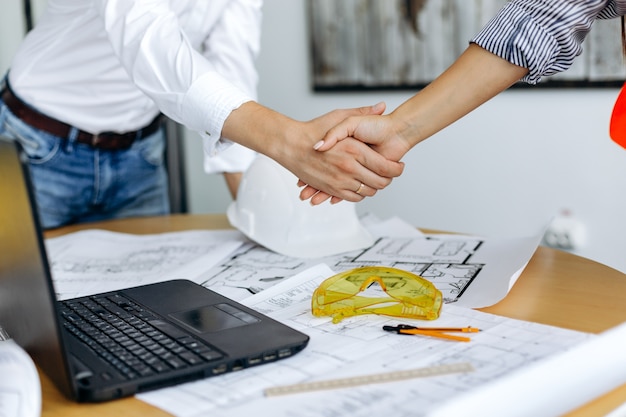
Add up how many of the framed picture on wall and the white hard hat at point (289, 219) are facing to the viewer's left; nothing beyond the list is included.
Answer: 0

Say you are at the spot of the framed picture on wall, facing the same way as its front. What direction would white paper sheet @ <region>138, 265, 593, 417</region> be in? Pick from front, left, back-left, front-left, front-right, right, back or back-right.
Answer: front

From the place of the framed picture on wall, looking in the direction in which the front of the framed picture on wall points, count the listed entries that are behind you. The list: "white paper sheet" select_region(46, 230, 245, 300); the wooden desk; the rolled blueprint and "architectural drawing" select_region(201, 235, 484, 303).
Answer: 0

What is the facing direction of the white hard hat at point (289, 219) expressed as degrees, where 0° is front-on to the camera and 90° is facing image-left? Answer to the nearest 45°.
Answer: approximately 315°

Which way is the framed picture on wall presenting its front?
toward the camera

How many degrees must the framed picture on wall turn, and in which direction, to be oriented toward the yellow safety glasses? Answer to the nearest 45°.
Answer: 0° — it already faces it

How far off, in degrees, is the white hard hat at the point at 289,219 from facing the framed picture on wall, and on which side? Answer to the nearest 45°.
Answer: approximately 135° to its left

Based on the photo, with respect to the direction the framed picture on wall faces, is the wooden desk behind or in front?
in front

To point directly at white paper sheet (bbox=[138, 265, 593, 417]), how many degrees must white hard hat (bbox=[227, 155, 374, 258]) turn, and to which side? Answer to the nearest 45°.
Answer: approximately 45° to its right

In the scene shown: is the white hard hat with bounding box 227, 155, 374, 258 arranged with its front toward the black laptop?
no
